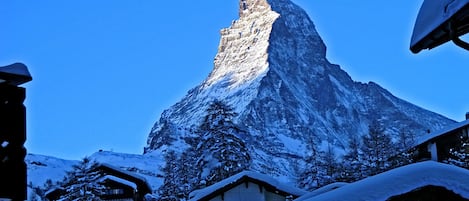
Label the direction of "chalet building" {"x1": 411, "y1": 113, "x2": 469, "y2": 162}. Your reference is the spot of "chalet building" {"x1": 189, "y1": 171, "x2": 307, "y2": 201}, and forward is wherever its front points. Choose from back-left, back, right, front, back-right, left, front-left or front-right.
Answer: back-left

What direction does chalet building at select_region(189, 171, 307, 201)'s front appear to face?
toward the camera

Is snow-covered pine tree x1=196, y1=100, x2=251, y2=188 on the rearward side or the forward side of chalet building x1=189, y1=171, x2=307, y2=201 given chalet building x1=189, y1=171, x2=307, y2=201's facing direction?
on the rearward side

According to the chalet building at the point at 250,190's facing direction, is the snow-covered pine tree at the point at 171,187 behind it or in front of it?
behind

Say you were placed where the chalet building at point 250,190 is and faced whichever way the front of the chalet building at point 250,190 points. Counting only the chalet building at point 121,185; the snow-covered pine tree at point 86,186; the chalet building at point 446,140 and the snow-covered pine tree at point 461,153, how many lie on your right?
2

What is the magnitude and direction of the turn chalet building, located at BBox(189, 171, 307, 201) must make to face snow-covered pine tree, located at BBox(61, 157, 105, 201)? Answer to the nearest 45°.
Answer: approximately 90° to its right

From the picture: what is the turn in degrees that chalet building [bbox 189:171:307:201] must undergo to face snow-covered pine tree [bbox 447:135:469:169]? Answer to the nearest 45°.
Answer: approximately 135° to its left

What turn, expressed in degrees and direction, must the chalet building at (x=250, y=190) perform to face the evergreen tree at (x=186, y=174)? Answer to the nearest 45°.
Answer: approximately 180°

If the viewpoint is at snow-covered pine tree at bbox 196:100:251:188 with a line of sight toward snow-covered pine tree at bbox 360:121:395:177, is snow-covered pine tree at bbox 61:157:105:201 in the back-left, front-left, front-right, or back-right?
back-right

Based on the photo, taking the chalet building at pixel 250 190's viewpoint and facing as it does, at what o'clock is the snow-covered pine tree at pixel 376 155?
The snow-covered pine tree is roughly at 7 o'clock from the chalet building.
